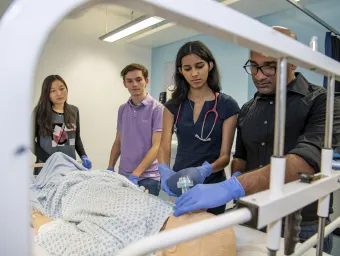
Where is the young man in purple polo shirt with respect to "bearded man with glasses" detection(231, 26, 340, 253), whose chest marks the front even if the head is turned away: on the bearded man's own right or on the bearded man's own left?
on the bearded man's own right

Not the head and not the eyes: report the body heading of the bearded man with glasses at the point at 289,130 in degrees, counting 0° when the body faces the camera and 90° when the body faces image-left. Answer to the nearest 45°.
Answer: approximately 45°

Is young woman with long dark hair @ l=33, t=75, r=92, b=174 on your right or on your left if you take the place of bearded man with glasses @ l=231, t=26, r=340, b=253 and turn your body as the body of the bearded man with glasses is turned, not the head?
on your right
